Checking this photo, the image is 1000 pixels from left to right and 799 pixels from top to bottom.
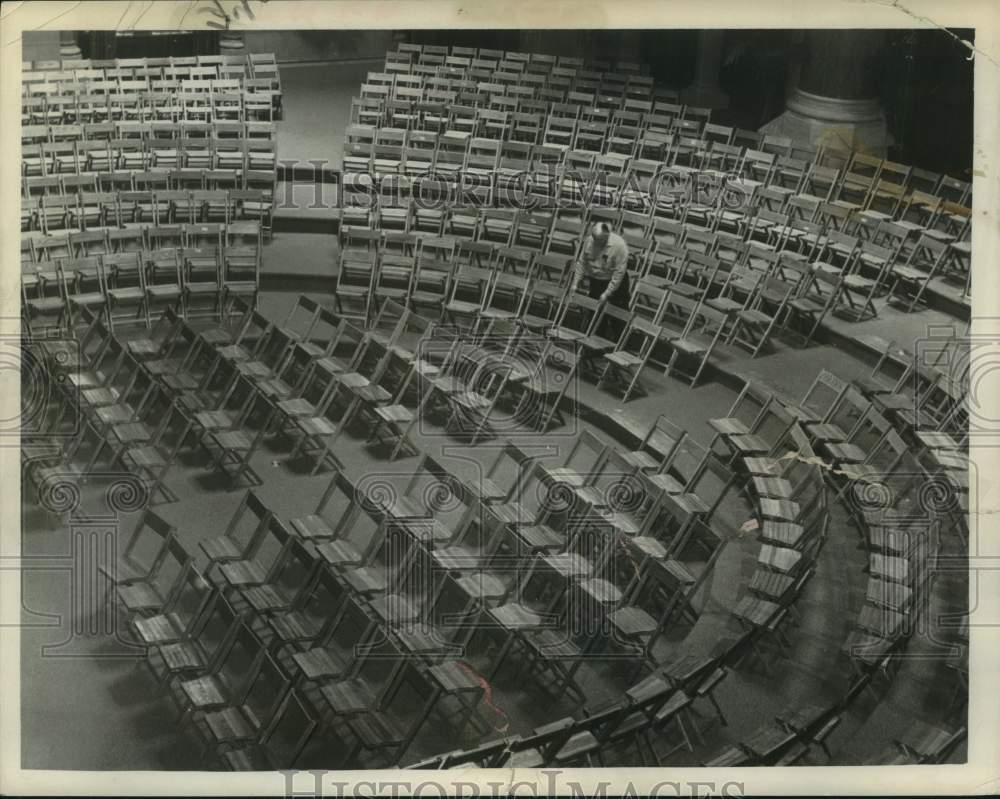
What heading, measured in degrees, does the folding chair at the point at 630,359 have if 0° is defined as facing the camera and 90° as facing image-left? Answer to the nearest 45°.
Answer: approximately 45°

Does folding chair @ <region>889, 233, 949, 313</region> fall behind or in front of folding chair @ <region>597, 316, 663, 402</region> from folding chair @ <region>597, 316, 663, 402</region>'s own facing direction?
behind

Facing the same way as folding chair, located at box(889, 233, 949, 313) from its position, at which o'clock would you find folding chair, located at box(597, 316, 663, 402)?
folding chair, located at box(597, 316, 663, 402) is roughly at 12 o'clock from folding chair, located at box(889, 233, 949, 313).

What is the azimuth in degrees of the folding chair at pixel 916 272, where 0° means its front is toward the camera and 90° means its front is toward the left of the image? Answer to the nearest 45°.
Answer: approximately 45°
